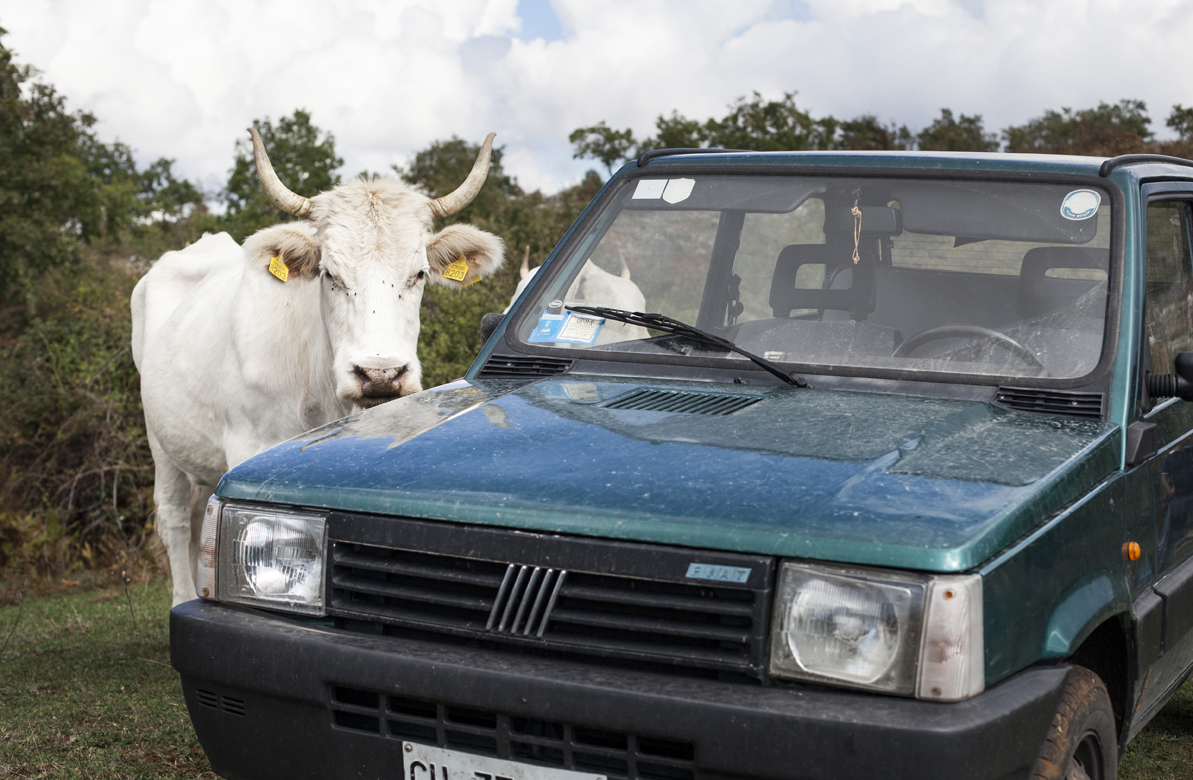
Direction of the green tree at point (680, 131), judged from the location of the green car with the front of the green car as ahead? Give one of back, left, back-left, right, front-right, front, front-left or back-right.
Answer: back-right

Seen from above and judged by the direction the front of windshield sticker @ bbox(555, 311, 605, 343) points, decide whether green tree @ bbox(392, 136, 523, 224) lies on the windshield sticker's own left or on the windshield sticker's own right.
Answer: on the windshield sticker's own right

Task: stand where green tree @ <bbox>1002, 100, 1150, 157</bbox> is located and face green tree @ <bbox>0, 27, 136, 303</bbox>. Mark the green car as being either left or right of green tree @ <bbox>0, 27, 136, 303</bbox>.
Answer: left

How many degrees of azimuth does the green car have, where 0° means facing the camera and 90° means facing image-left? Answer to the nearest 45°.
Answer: approximately 45°

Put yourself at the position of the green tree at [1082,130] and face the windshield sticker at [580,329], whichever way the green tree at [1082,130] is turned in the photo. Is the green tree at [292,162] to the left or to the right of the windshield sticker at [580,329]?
right

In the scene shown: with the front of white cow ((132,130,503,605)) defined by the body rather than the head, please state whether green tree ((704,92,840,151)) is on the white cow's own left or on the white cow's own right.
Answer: on the white cow's own left

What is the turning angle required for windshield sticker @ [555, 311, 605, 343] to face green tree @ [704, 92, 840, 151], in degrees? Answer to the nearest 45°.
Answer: approximately 135° to its right

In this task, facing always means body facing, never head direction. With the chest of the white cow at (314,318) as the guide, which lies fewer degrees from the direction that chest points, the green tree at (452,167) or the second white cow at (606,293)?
the second white cow

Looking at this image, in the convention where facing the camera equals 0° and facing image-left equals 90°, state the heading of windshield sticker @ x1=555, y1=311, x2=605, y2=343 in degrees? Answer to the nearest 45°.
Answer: approximately 45°

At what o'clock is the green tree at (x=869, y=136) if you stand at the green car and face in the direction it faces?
The green tree is roughly at 5 o'clock from the green car.

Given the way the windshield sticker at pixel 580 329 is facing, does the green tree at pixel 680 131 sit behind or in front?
behind
